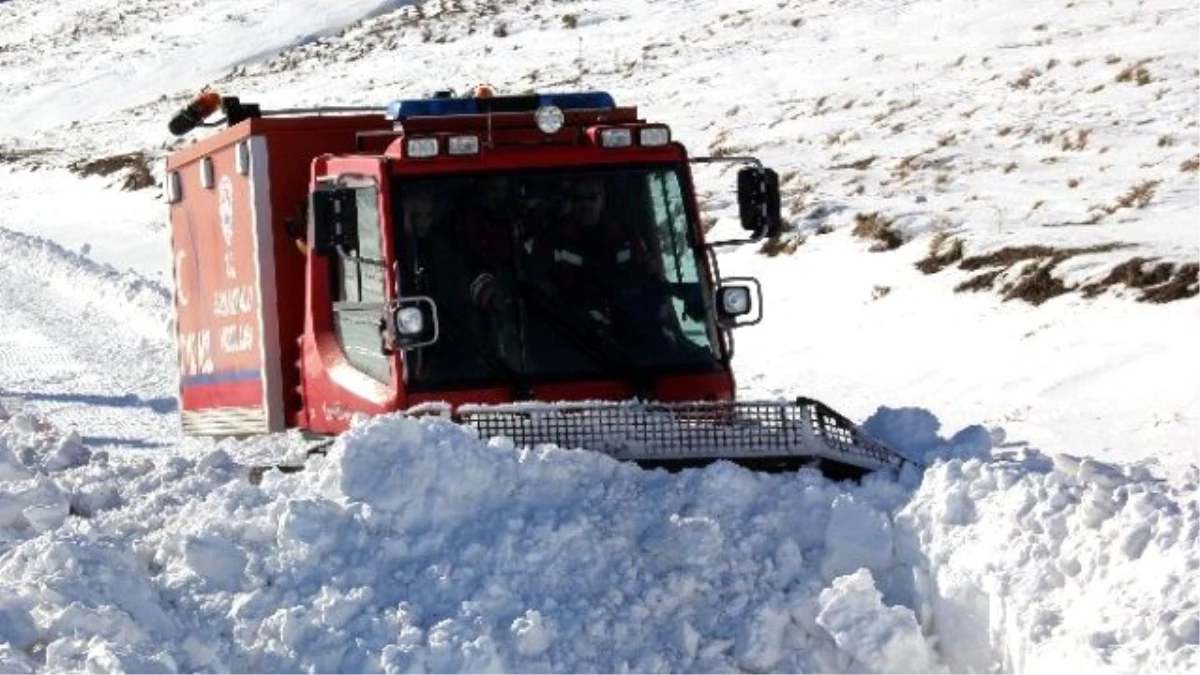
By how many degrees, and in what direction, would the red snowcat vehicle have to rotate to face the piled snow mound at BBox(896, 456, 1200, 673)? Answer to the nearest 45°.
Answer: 0° — it already faces it

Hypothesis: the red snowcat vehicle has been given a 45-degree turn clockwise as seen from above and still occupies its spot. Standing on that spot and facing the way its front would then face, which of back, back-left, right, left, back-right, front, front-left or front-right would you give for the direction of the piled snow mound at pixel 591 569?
front

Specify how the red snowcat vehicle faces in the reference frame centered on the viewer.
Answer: facing the viewer and to the right of the viewer
